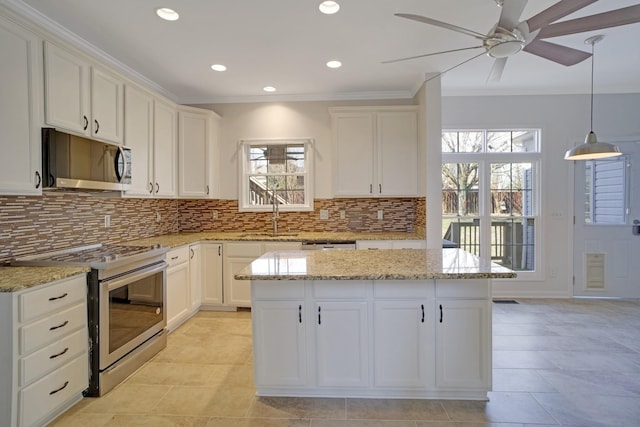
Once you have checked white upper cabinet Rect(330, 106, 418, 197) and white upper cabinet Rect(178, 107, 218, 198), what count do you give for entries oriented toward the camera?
2

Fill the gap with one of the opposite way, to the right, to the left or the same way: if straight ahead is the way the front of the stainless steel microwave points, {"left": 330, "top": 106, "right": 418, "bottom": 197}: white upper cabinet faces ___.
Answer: to the right

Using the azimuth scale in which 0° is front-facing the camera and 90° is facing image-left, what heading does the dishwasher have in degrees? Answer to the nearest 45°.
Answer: approximately 0°

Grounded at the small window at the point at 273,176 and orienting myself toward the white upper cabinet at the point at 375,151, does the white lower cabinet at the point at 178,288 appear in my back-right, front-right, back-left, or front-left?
back-right

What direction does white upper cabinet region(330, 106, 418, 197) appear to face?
toward the camera

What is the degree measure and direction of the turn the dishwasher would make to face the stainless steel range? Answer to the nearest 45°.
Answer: approximately 45° to its right

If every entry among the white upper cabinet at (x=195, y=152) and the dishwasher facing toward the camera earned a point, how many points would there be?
2

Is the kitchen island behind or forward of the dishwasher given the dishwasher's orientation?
forward

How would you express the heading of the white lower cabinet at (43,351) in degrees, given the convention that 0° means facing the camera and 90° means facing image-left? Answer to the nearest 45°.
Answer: approximately 315°

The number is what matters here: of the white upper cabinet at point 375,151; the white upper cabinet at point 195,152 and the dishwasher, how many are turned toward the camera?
3

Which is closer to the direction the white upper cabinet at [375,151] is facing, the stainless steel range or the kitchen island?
the kitchen island

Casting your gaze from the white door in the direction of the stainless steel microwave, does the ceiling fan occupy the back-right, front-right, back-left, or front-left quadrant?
front-left

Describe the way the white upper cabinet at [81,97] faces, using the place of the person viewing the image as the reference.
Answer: facing the viewer and to the right of the viewer
